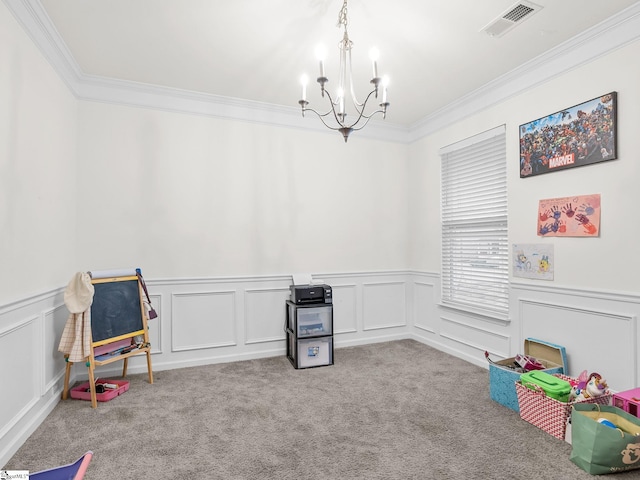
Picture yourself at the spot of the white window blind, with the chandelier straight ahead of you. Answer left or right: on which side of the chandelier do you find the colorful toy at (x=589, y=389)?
left

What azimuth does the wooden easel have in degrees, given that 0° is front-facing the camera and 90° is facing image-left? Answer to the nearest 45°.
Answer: approximately 315°

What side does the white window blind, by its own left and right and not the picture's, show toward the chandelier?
front

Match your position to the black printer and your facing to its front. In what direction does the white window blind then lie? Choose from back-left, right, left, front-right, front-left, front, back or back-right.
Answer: left

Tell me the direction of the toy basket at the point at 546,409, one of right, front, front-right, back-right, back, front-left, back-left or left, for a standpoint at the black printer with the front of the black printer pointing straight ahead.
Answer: front-left

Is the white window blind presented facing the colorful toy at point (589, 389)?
no

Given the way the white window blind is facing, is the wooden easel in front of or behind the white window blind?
in front

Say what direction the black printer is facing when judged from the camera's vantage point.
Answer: facing the viewer

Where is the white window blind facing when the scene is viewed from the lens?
facing the viewer and to the left of the viewer

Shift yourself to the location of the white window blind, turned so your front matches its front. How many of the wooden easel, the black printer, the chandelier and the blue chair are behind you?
0

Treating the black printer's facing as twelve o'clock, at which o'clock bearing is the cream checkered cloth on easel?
The cream checkered cloth on easel is roughly at 2 o'clock from the black printer.

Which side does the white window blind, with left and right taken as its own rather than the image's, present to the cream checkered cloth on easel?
front

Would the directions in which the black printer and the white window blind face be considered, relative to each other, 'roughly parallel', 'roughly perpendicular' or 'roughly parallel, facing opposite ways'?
roughly perpendicular

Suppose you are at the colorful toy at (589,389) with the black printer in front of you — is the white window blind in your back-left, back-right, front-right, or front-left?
front-right
